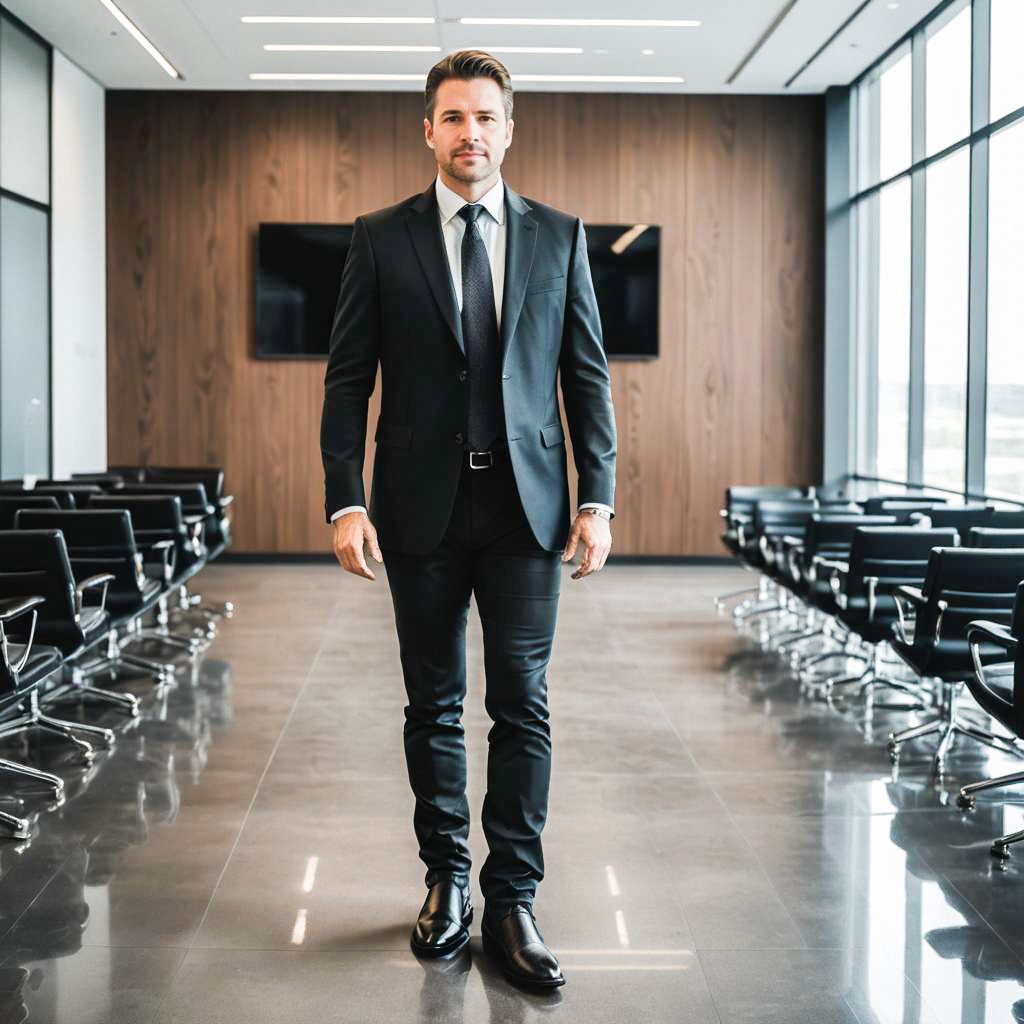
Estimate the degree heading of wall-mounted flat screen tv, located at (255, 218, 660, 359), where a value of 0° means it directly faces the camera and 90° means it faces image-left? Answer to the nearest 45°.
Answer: approximately 0°

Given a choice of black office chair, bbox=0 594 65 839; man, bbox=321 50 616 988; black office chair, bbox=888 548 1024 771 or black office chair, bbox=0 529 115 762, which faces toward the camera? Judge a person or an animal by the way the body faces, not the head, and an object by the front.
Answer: the man

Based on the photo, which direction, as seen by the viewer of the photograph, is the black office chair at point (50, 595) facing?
facing away from the viewer and to the right of the viewer

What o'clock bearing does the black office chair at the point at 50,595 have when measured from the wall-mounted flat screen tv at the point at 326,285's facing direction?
The black office chair is roughly at 12 o'clock from the wall-mounted flat screen tv.

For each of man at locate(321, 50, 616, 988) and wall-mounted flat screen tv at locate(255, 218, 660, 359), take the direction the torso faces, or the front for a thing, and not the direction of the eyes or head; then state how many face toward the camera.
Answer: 2

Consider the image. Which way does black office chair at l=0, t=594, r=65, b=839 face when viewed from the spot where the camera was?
facing away from the viewer and to the right of the viewer
